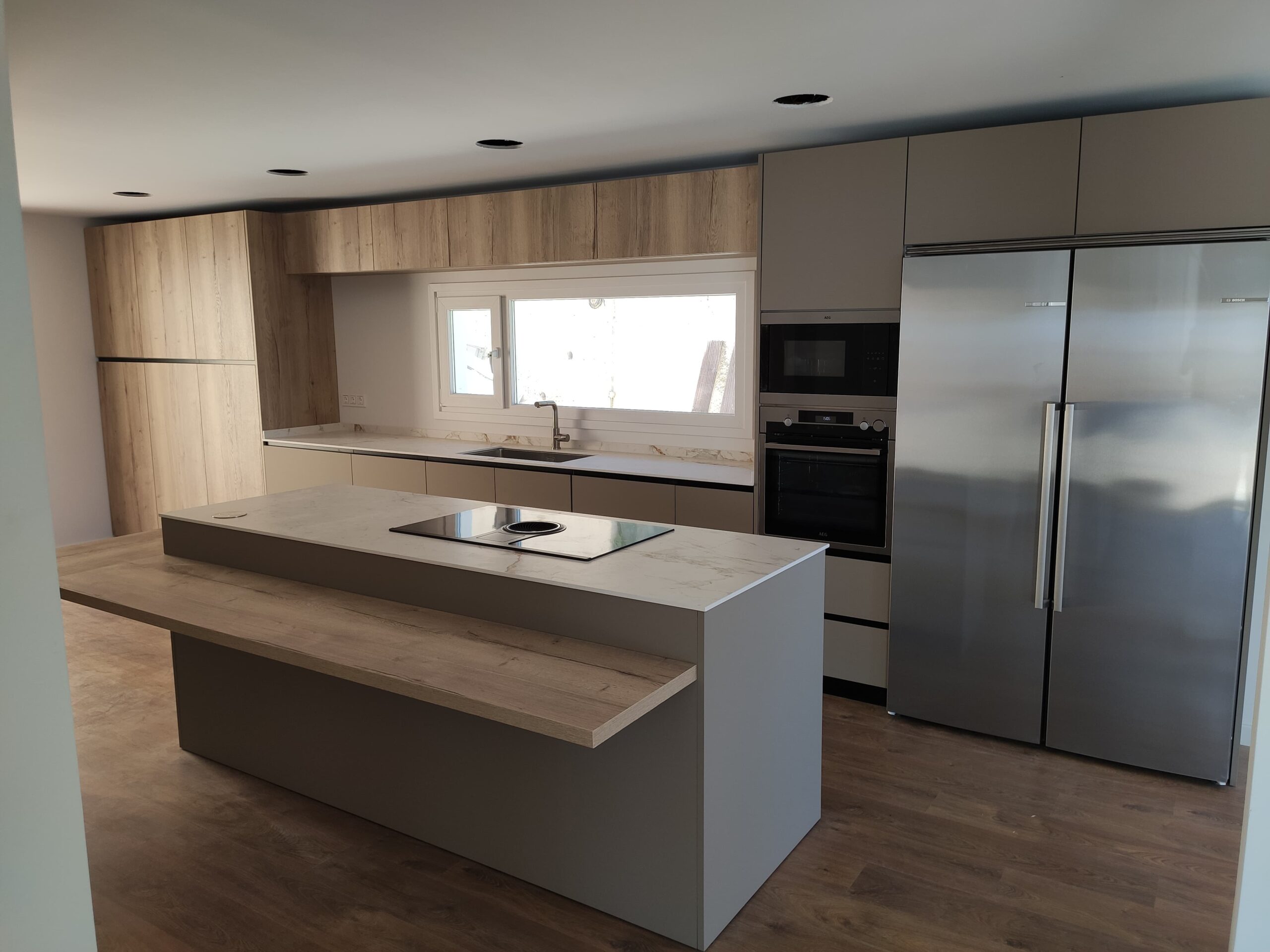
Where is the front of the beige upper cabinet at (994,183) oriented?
toward the camera

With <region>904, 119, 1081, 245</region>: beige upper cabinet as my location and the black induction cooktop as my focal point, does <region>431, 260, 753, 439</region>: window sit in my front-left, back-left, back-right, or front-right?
front-right

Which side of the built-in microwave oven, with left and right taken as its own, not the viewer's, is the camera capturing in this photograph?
front

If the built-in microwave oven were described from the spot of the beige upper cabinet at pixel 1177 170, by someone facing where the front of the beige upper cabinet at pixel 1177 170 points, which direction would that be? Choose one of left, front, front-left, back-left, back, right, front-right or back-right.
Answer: right

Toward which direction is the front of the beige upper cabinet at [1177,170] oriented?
toward the camera

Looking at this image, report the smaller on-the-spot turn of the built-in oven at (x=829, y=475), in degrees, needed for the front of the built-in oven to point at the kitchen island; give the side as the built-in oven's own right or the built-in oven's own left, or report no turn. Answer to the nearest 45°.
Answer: approximately 45° to the built-in oven's own right

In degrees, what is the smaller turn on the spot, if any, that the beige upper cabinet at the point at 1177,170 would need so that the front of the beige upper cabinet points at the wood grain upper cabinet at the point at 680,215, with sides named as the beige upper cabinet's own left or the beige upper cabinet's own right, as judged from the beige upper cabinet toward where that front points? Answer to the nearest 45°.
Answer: approximately 90° to the beige upper cabinet's own right

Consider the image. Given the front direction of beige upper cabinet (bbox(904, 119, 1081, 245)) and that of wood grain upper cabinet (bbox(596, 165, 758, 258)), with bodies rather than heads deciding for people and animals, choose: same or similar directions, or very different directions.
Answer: same or similar directions

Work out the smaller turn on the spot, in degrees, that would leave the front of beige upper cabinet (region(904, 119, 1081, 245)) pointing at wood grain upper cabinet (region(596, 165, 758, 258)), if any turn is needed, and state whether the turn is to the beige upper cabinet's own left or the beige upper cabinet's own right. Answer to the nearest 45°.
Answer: approximately 90° to the beige upper cabinet's own right

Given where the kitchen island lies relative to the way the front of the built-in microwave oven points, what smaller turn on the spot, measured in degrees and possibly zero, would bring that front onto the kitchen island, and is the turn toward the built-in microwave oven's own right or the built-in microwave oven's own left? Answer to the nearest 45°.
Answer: approximately 45° to the built-in microwave oven's own right

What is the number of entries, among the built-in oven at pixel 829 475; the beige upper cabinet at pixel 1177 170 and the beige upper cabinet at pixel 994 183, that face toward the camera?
3

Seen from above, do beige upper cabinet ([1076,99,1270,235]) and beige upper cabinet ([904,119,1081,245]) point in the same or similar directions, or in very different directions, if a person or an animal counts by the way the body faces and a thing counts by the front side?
same or similar directions

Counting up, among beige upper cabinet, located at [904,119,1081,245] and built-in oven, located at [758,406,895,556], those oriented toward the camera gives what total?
2

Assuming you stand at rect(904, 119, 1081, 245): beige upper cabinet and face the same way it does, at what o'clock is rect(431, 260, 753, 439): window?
The window is roughly at 4 o'clock from the beige upper cabinet.
